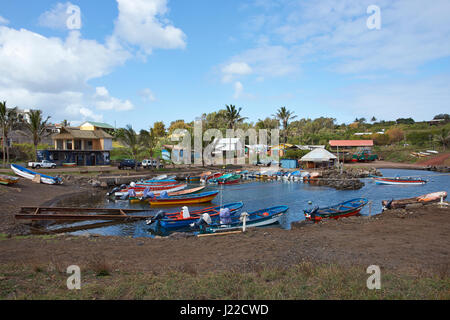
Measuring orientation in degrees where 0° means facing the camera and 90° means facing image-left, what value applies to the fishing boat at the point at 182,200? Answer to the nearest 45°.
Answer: approximately 270°

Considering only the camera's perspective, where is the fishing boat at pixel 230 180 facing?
facing to the right of the viewer

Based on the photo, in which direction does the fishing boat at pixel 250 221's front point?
to the viewer's right

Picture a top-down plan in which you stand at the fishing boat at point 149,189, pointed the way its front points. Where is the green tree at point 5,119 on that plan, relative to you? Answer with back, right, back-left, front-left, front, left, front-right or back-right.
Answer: back-left
